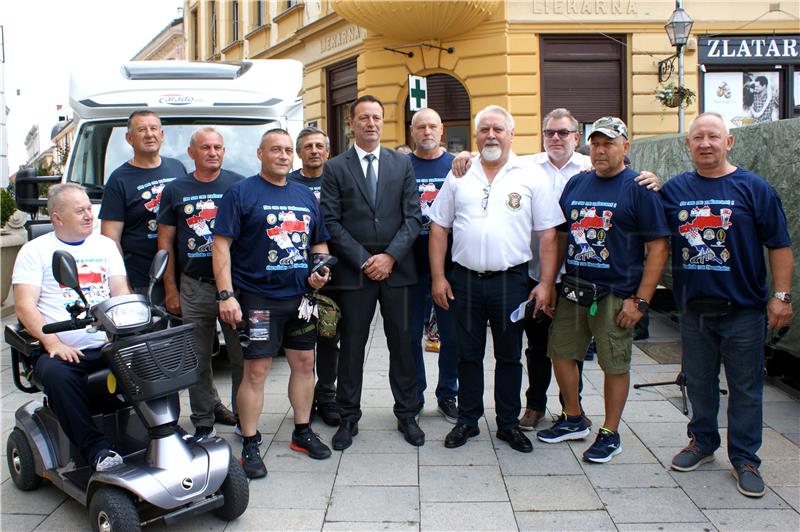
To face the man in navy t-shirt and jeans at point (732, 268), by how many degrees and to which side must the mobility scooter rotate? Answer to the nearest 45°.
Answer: approximately 45° to its left

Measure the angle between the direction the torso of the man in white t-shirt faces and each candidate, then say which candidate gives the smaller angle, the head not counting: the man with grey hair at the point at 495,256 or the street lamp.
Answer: the man with grey hair

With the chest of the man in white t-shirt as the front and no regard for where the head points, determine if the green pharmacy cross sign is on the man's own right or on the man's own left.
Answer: on the man's own left

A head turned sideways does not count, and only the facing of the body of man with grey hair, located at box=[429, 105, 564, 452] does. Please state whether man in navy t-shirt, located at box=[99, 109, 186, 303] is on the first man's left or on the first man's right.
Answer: on the first man's right

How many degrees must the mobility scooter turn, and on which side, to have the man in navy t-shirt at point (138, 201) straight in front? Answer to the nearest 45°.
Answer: approximately 135° to its left

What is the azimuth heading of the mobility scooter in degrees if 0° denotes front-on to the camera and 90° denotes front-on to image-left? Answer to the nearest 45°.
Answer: approximately 315°

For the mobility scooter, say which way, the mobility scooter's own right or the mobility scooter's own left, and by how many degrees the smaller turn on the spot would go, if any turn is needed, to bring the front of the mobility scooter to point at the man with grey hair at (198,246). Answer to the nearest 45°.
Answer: approximately 135° to the mobility scooter's own left
